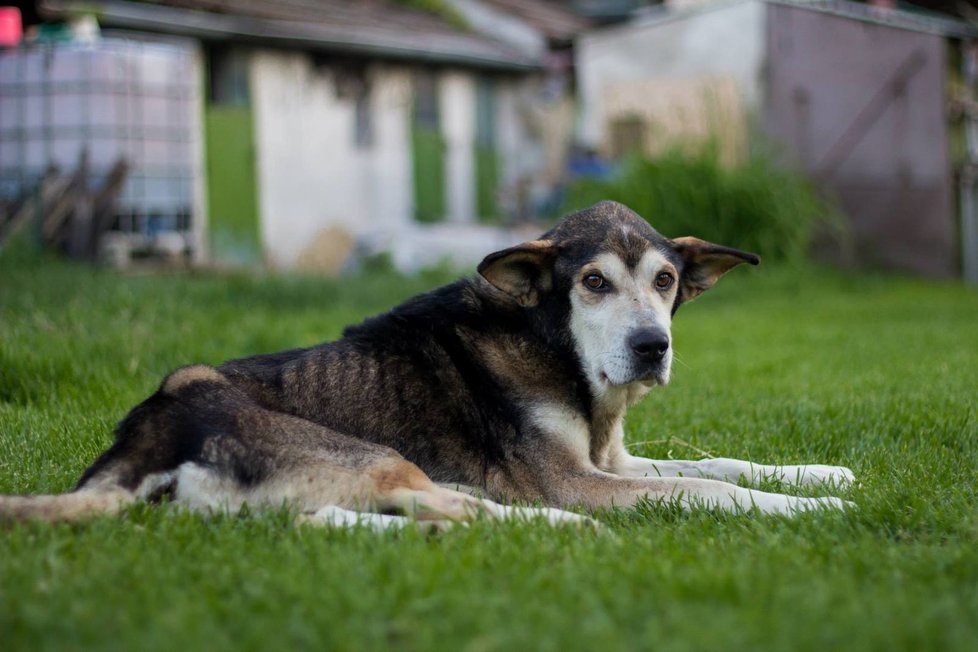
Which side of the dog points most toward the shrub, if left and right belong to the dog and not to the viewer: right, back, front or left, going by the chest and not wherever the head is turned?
left

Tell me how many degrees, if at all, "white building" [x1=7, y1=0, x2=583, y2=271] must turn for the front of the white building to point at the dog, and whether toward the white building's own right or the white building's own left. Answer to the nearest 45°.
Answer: approximately 45° to the white building's own right

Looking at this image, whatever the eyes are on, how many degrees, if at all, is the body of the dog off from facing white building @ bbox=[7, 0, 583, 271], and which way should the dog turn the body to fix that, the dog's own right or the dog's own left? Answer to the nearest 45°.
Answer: approximately 90° to the dog's own left

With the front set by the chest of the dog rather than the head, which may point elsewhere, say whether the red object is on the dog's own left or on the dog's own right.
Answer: on the dog's own left

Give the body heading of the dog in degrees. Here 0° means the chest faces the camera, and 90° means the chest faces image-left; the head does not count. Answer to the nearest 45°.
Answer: approximately 270°
